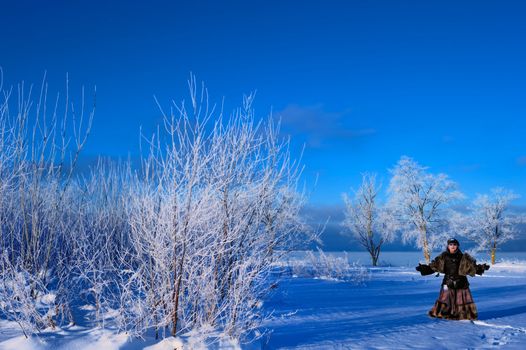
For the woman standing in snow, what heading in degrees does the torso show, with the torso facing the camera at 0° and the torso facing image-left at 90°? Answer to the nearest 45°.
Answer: approximately 0°

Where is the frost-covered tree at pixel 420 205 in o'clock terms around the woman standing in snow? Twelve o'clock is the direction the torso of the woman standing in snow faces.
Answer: The frost-covered tree is roughly at 6 o'clock from the woman standing in snow.
